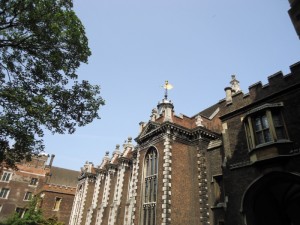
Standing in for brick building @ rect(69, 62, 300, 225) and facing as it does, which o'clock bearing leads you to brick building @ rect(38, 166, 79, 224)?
brick building @ rect(38, 166, 79, 224) is roughly at 3 o'clock from brick building @ rect(69, 62, 300, 225).

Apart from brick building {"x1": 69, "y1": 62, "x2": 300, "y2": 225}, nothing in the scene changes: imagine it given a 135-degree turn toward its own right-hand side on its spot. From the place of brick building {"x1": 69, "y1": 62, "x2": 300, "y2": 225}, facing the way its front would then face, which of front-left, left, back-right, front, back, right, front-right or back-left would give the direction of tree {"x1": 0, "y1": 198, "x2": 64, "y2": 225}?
front-left

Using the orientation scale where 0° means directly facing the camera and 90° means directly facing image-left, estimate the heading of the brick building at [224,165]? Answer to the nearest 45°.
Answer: approximately 45°

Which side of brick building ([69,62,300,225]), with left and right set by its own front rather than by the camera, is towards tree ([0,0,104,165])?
front
